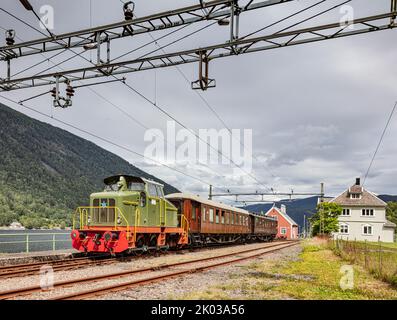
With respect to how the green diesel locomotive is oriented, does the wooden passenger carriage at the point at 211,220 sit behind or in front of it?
behind

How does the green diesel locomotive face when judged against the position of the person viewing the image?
facing the viewer and to the left of the viewer
